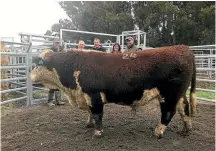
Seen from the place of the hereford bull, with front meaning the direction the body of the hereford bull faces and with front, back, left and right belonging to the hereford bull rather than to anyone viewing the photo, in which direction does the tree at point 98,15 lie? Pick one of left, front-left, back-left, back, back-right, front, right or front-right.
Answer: right

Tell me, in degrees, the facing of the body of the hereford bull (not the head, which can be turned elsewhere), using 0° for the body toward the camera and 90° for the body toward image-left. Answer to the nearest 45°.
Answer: approximately 90°

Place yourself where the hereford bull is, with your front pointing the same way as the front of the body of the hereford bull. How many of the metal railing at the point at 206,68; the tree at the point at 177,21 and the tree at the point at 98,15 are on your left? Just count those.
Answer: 0

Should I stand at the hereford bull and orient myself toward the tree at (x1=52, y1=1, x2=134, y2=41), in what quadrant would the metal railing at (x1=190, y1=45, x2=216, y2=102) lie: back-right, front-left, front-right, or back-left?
front-right

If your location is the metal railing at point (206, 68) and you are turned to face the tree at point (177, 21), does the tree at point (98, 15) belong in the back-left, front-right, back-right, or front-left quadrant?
front-left

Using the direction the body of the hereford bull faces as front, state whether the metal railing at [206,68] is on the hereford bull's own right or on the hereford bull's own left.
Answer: on the hereford bull's own right

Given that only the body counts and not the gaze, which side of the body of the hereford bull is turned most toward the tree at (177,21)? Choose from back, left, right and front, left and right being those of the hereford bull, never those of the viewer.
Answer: right
